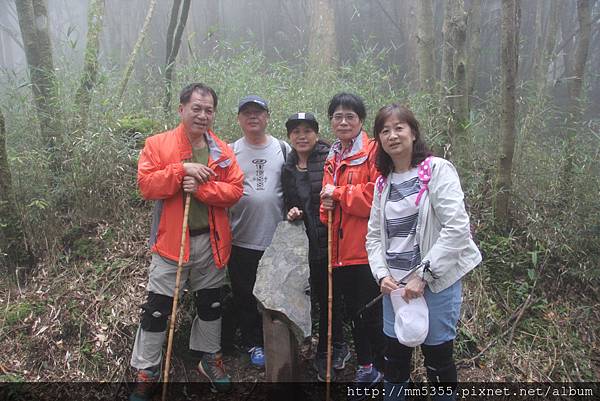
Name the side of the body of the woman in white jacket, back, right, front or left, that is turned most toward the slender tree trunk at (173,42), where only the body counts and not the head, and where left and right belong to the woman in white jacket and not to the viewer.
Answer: right

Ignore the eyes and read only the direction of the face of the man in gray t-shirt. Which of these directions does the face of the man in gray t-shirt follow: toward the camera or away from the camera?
toward the camera

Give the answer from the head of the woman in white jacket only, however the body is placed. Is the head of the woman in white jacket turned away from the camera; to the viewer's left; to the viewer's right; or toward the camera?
toward the camera

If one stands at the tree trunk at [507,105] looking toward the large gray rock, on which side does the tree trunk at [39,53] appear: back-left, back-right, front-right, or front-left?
front-right

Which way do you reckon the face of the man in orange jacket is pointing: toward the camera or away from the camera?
toward the camera

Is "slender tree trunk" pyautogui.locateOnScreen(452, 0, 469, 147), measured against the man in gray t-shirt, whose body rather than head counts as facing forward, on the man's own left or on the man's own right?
on the man's own left

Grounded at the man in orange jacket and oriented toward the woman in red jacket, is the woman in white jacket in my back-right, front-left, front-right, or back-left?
front-right

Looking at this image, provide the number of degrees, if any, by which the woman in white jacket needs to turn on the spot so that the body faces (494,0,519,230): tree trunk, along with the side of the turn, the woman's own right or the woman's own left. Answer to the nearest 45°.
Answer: approximately 135° to the woman's own right

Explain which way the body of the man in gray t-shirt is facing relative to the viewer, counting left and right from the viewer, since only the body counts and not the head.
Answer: facing the viewer

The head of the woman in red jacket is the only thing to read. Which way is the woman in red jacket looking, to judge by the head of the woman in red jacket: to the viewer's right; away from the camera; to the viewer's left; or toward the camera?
toward the camera

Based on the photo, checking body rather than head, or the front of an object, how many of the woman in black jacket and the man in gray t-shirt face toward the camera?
2

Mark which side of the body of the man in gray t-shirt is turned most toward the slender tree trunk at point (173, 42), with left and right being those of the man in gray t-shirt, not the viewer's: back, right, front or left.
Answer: back

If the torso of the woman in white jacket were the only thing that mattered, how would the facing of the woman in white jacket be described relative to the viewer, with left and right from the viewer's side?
facing the viewer and to the left of the viewer

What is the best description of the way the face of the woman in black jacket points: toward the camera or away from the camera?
toward the camera

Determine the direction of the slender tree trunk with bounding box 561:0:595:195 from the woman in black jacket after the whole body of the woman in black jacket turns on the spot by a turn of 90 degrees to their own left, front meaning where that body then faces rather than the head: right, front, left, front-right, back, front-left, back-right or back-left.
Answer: front-left
